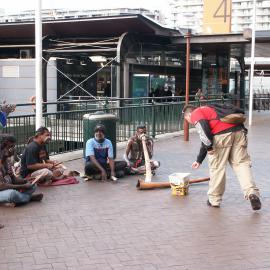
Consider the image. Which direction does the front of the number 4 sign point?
toward the camera

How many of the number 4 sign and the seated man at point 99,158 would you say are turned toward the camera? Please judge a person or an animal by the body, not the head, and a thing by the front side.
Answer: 2

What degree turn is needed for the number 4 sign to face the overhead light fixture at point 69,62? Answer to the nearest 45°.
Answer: approximately 90° to its right

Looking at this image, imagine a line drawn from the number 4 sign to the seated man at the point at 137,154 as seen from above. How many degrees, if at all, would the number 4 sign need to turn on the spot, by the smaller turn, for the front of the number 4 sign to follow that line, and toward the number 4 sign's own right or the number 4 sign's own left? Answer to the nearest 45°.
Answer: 0° — it already faces them

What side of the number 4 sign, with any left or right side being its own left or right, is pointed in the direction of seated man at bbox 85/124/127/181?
front

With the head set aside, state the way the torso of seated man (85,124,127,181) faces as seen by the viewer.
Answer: toward the camera

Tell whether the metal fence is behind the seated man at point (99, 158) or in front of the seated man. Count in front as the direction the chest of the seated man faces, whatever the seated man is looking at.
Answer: behind

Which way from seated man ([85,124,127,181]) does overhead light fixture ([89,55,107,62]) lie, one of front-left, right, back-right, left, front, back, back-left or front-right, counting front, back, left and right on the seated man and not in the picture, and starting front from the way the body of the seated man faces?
back

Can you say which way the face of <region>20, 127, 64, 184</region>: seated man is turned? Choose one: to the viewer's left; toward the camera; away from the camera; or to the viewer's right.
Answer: to the viewer's right

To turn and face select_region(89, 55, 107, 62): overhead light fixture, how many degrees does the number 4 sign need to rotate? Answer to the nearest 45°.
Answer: approximately 90° to its right

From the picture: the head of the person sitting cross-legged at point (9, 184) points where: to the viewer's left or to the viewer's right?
to the viewer's right

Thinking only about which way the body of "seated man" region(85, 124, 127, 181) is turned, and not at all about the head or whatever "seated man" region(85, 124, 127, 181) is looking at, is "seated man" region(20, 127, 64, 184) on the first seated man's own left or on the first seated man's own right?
on the first seated man's own right

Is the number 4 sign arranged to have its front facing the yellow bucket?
yes

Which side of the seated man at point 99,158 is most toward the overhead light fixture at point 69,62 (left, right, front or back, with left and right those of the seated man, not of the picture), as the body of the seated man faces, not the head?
back

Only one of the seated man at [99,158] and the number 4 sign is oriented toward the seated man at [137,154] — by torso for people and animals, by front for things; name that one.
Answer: the number 4 sign
